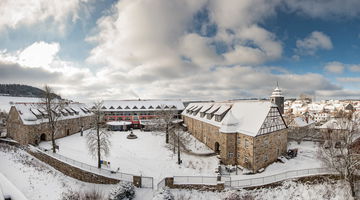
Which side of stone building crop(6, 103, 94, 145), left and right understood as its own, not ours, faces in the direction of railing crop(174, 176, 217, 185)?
front

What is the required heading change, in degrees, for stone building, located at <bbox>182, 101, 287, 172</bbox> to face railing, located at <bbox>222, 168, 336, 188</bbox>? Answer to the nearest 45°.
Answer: approximately 45° to its left

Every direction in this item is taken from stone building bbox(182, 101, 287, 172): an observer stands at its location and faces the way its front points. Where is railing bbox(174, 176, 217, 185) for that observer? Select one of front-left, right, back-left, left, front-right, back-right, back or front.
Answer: front

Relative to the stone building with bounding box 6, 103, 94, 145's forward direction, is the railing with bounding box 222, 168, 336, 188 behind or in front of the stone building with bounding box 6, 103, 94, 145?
in front

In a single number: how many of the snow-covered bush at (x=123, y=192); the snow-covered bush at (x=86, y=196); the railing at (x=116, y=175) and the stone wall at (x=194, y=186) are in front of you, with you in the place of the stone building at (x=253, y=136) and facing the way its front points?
4

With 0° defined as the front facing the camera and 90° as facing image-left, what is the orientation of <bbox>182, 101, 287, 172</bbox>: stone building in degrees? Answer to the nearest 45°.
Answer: approximately 45°

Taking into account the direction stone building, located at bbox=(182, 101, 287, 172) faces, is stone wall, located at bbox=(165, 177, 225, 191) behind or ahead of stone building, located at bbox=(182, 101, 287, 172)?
ahead

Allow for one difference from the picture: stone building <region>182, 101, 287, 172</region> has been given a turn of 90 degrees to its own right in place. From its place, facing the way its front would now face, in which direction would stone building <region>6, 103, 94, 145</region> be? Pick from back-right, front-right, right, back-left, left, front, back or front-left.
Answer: front-left

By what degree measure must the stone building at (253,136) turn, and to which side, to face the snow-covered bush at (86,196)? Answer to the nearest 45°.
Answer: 0° — it already faces it

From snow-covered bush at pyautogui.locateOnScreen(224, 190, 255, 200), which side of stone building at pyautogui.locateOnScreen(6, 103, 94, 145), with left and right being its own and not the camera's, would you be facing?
front

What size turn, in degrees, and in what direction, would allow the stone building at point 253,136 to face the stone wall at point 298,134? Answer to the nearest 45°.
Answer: approximately 180°

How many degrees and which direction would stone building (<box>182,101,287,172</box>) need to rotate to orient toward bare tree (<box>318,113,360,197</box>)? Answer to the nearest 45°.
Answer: approximately 90° to its left

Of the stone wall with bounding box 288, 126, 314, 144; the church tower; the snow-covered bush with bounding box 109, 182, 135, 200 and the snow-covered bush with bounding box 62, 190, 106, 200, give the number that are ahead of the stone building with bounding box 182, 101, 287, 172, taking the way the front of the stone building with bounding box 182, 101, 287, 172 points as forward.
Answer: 2

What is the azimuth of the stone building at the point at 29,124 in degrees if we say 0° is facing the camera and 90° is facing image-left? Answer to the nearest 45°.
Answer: approximately 315°

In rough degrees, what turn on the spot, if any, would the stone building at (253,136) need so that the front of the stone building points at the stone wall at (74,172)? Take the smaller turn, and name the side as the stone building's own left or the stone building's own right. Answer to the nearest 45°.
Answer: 0° — it already faces it

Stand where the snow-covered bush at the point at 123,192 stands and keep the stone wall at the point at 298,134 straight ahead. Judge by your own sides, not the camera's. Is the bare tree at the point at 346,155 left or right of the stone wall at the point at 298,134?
right
